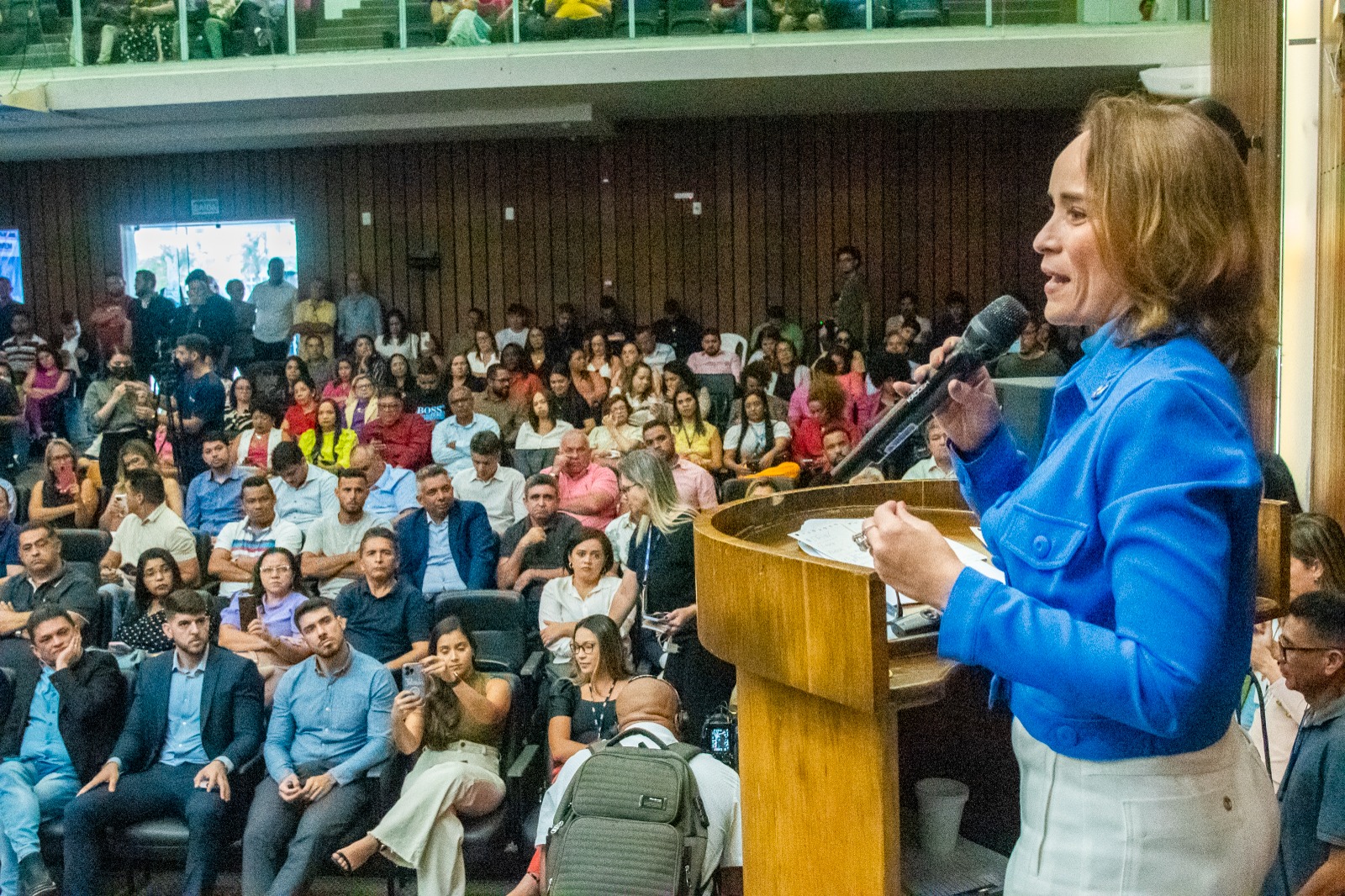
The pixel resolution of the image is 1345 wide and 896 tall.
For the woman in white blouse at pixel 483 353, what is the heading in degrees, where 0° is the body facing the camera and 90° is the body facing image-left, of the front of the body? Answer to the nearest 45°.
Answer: approximately 0°

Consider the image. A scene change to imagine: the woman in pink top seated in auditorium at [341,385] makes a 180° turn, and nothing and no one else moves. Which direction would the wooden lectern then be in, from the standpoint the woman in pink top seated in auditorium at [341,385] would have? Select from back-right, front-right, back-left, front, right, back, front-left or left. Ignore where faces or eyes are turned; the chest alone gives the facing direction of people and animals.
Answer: back

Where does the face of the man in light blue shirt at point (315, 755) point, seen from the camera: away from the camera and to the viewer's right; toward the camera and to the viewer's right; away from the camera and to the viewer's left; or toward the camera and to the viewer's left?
toward the camera and to the viewer's right

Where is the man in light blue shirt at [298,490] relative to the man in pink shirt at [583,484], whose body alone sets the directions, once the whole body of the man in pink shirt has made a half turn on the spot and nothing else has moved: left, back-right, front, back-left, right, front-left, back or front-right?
back-left

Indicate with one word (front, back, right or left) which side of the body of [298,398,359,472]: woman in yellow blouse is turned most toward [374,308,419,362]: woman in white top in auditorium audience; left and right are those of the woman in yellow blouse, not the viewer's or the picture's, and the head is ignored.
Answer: back

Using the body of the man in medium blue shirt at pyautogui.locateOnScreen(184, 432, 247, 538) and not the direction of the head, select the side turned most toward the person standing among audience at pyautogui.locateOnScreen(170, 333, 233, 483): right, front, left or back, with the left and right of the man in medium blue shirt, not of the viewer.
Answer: back

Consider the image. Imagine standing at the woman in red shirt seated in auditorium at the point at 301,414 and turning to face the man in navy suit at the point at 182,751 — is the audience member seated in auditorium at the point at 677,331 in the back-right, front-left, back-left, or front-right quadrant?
back-left
